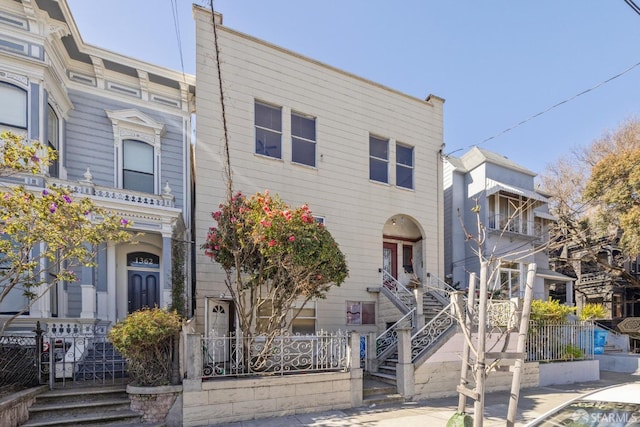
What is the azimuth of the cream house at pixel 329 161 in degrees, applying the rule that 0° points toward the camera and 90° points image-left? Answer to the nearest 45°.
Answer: approximately 315°

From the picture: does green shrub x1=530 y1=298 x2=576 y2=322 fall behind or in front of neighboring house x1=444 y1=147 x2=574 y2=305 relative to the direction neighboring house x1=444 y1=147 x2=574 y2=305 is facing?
in front

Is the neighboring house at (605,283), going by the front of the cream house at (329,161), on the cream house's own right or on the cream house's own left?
on the cream house's own left

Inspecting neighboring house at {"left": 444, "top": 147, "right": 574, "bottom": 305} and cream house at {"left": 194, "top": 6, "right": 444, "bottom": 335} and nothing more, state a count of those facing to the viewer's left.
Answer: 0

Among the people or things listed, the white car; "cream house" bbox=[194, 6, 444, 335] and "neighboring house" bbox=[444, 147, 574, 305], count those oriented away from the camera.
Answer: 0

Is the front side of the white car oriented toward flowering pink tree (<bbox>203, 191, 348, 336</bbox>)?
no

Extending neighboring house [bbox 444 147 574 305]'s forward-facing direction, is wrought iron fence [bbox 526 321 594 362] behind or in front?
in front

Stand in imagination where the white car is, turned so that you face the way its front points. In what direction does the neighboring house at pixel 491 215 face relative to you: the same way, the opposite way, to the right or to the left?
to the left

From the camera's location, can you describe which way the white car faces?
facing the viewer and to the left of the viewer
